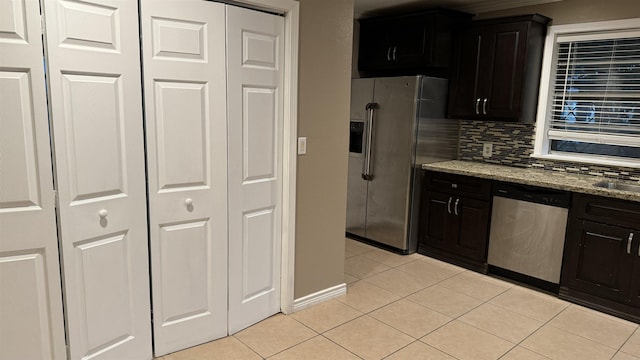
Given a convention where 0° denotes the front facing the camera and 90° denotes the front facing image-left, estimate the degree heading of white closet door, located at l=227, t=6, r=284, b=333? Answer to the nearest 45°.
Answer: approximately 315°

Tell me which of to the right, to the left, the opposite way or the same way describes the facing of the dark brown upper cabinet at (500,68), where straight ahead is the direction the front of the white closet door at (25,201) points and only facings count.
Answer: to the right

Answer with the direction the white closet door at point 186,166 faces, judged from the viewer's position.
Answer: facing the viewer and to the right of the viewer

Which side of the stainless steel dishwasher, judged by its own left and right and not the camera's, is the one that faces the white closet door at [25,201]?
front

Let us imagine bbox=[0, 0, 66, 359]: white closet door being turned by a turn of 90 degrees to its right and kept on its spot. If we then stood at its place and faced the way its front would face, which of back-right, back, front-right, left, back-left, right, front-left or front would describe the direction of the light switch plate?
back

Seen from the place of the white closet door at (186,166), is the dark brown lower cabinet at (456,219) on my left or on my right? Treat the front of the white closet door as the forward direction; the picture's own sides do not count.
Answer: on my left

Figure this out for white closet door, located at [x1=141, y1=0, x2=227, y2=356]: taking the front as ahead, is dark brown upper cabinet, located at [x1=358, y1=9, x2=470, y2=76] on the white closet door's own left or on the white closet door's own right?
on the white closet door's own left

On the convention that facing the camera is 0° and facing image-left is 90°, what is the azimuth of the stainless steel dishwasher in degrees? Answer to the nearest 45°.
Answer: approximately 45°

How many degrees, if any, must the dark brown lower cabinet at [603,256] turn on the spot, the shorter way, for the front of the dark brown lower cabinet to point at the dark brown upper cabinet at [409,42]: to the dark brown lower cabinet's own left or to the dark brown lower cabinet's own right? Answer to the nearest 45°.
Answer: approximately 45° to the dark brown lower cabinet's own right

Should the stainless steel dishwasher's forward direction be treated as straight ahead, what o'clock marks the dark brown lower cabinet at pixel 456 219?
The dark brown lower cabinet is roughly at 2 o'clock from the stainless steel dishwasher.

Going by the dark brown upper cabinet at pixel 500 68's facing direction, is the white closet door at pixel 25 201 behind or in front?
in front

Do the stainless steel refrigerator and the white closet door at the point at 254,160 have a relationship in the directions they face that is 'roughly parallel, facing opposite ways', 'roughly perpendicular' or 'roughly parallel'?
roughly perpendicular

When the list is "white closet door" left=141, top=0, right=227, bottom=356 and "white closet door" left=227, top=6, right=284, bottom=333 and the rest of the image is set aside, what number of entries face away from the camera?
0

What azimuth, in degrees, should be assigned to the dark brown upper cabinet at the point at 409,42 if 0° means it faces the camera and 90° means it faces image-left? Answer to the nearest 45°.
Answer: approximately 45°
